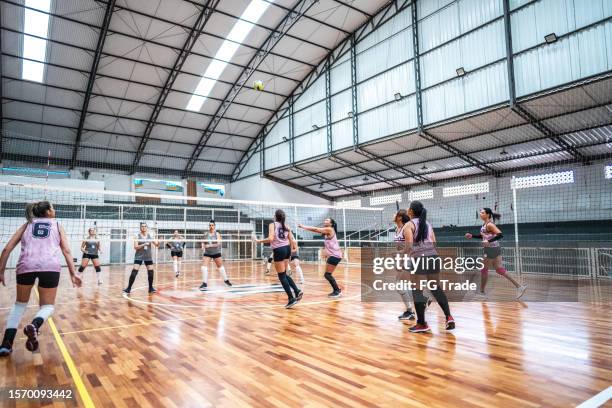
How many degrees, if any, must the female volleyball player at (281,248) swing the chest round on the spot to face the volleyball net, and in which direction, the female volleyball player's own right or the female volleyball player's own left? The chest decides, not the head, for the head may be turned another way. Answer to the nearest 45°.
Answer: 0° — they already face it

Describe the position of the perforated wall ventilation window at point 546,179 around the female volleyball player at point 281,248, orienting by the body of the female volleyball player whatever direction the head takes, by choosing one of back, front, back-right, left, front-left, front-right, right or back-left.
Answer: right

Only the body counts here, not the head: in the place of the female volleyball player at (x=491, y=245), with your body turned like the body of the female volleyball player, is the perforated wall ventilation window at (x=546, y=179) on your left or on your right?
on your right

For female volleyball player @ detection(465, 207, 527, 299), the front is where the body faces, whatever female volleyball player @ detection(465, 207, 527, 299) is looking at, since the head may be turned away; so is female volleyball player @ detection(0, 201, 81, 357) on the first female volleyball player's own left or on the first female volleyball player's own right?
on the first female volleyball player's own left

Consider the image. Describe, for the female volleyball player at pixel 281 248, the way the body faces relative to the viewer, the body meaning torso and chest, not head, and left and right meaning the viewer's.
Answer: facing away from the viewer and to the left of the viewer

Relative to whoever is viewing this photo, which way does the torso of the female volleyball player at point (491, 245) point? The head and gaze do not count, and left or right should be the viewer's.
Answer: facing to the left of the viewer

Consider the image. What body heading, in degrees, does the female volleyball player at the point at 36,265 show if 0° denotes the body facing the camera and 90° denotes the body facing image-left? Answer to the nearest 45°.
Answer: approximately 180°

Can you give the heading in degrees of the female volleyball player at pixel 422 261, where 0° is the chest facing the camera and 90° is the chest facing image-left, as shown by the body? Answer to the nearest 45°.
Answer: approximately 135°

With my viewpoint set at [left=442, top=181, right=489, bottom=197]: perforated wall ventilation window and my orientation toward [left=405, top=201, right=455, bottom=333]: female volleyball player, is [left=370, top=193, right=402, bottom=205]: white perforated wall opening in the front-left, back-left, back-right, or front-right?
back-right

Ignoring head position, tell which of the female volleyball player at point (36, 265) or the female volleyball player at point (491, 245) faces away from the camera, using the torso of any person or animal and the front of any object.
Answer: the female volleyball player at point (36, 265)

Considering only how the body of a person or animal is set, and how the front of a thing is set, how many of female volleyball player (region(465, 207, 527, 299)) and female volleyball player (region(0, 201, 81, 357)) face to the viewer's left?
1

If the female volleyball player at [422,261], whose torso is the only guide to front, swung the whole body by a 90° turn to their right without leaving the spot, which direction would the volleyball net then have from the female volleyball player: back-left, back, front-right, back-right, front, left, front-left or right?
left
